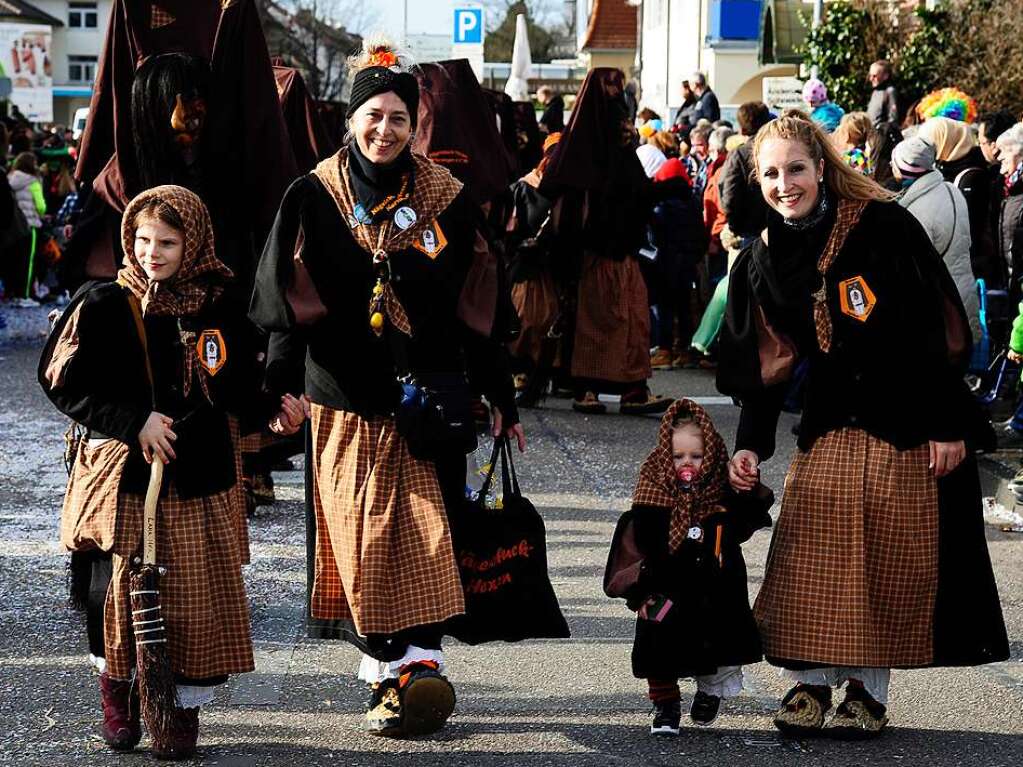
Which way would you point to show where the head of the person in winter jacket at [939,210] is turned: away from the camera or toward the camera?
away from the camera

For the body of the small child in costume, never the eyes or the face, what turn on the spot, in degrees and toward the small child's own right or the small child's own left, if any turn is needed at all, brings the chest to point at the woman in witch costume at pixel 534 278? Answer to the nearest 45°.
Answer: approximately 180°

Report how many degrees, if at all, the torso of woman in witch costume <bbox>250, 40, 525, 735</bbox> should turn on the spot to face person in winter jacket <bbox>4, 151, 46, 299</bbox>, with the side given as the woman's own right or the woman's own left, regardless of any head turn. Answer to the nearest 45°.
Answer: approximately 180°

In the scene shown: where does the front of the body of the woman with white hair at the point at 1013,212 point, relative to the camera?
to the viewer's left

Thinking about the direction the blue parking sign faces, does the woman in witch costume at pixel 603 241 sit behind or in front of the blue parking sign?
in front

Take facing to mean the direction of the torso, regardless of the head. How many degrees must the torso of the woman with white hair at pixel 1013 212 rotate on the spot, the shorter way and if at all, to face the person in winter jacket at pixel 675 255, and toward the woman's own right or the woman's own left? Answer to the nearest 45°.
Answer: approximately 45° to the woman's own right

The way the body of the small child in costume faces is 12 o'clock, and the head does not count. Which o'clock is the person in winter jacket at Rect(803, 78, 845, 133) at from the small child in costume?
The person in winter jacket is roughly at 6 o'clock from the small child in costume.

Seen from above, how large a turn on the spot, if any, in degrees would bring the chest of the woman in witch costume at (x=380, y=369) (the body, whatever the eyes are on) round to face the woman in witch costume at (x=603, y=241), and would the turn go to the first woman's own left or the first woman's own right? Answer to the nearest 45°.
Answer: approximately 180°

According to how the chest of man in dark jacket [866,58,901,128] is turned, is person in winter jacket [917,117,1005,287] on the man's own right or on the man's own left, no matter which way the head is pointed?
on the man's own left

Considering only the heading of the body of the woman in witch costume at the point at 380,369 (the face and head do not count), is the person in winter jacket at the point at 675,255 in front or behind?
behind

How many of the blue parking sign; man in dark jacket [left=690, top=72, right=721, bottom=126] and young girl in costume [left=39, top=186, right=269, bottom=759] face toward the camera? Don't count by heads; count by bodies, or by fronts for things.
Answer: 2
